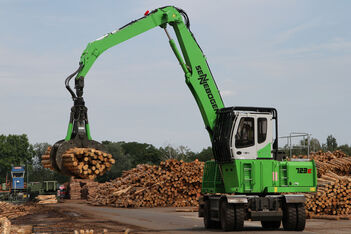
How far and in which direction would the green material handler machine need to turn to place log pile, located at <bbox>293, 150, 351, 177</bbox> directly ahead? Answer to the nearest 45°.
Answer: approximately 180°

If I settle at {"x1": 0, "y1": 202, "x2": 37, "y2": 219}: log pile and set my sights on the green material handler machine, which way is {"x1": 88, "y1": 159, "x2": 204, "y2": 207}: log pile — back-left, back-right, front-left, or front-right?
front-left

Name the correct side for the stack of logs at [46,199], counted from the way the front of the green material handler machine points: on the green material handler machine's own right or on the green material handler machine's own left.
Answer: on the green material handler machine's own right

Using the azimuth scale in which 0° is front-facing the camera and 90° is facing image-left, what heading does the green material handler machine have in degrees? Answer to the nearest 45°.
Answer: approximately 45°

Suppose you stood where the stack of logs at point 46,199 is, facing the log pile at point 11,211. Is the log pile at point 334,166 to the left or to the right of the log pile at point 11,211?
left

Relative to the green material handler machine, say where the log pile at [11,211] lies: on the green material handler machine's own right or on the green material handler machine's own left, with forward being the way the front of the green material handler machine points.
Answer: on the green material handler machine's own right

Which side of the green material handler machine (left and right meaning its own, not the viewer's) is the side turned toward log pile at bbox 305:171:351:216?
back

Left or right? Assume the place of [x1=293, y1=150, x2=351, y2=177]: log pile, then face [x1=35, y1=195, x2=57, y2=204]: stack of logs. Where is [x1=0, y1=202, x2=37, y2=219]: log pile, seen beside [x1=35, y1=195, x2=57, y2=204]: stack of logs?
left

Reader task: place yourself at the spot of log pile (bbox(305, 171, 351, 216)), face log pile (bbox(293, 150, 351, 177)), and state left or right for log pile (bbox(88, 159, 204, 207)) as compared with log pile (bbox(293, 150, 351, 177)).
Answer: left
